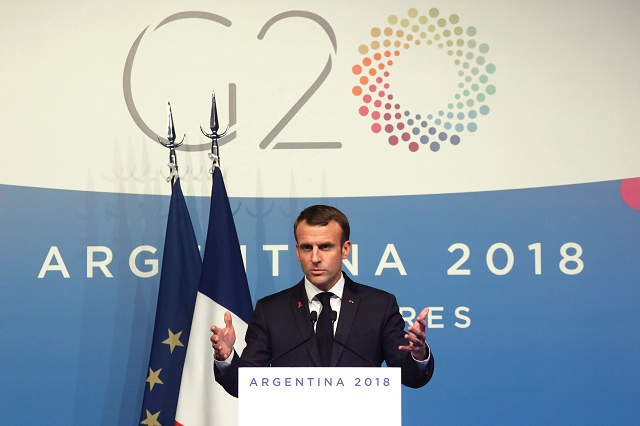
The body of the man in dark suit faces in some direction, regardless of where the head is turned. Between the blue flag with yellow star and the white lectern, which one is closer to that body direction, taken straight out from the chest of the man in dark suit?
the white lectern

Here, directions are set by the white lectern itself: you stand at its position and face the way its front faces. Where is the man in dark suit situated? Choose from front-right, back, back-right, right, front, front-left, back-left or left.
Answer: back

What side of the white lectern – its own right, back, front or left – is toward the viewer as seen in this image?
front

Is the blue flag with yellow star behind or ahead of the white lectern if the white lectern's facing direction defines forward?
behind

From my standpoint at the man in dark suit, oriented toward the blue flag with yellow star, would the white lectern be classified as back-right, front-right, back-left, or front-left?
back-left

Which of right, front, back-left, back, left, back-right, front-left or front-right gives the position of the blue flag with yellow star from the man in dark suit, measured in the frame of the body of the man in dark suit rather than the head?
back-right

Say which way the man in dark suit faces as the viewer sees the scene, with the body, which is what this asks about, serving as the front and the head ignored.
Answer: toward the camera

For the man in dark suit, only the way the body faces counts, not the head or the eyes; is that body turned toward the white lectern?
yes
